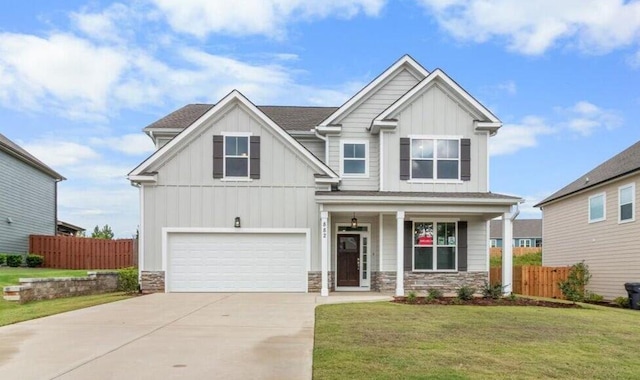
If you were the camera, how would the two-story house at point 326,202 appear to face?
facing the viewer

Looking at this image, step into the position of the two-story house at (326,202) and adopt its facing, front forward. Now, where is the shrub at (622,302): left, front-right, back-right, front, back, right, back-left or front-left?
left

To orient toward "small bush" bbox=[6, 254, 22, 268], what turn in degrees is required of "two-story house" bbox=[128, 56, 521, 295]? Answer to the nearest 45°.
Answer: approximately 135° to its right

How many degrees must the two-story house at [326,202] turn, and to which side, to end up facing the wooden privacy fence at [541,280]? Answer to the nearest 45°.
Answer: approximately 135° to its left

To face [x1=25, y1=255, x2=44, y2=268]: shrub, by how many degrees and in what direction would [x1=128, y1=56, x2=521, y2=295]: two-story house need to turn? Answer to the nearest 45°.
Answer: approximately 135° to its right

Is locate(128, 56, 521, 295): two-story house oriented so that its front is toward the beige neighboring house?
no

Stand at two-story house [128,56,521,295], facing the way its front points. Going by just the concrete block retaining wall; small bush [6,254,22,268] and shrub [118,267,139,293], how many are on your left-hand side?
0

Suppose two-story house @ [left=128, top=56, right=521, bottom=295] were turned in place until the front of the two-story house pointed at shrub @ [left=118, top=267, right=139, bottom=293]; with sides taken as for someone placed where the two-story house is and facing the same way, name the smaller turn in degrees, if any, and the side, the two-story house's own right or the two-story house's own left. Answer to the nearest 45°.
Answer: approximately 90° to the two-story house's own right
